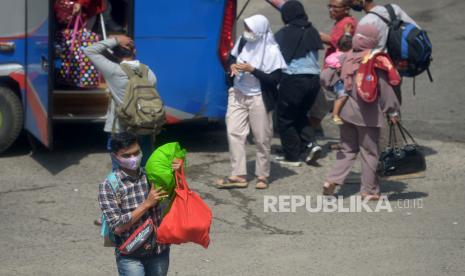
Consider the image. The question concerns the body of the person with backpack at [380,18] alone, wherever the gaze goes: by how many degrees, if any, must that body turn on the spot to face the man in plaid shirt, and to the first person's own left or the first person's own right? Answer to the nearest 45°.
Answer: approximately 90° to the first person's own left

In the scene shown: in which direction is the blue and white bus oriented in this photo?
to the viewer's left

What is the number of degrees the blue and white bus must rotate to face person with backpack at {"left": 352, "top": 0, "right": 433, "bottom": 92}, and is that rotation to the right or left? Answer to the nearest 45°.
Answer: approximately 180°

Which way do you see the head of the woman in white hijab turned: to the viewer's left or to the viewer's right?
to the viewer's left

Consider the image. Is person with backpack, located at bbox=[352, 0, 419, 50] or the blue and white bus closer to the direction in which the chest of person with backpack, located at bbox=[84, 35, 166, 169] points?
the blue and white bus

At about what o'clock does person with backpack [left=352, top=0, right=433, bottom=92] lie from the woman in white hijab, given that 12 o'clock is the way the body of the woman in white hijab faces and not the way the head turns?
The person with backpack is roughly at 7 o'clock from the woman in white hijab.

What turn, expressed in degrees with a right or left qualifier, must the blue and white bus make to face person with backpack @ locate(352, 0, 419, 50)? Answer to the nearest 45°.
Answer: approximately 180°
